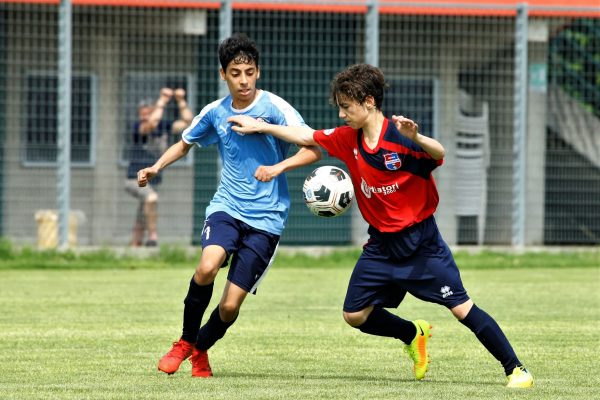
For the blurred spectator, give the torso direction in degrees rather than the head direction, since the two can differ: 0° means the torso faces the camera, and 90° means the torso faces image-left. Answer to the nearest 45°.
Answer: approximately 315°

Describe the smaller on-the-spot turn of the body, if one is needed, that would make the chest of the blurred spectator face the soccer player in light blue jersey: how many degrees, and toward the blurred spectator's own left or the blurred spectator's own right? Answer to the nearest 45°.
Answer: approximately 45° to the blurred spectator's own right

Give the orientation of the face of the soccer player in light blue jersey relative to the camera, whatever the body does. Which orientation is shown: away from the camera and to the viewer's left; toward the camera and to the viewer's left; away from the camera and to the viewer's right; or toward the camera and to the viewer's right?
toward the camera and to the viewer's right

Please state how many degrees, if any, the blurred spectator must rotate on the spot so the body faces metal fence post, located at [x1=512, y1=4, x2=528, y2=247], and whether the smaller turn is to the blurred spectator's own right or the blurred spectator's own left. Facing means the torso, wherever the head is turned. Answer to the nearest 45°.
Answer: approximately 45° to the blurred spectator's own left
